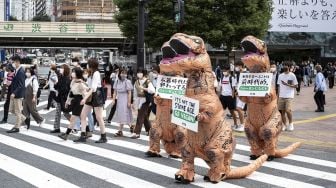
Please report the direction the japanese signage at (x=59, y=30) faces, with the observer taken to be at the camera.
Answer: facing the viewer

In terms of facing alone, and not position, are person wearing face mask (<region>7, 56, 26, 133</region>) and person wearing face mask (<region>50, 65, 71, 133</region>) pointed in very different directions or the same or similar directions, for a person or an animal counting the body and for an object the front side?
same or similar directions

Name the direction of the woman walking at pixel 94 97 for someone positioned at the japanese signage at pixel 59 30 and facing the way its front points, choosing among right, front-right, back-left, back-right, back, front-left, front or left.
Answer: front

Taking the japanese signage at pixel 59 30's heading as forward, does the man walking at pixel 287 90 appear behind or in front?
in front

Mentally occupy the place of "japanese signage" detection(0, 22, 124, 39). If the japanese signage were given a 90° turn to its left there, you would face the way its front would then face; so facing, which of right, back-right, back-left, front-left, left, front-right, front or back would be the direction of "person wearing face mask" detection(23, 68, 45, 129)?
right

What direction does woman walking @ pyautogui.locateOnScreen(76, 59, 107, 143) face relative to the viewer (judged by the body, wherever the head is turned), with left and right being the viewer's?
facing to the left of the viewer

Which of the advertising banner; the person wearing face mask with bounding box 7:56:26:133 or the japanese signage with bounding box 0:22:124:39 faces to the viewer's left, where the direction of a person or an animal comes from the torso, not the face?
the person wearing face mask

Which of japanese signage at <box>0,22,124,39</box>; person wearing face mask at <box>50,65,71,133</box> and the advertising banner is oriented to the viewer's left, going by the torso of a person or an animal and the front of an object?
the person wearing face mask

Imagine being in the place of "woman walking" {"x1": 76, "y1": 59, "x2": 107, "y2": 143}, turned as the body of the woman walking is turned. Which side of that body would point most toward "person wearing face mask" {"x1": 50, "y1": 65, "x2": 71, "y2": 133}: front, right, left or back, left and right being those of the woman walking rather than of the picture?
right

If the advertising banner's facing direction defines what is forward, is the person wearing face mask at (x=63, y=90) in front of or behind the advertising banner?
in front

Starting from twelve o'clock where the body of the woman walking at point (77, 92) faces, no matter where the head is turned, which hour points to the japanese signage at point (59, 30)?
The japanese signage is roughly at 3 o'clock from the woman walking.

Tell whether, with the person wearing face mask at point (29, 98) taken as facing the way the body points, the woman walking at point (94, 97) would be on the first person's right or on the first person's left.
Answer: on the first person's left
